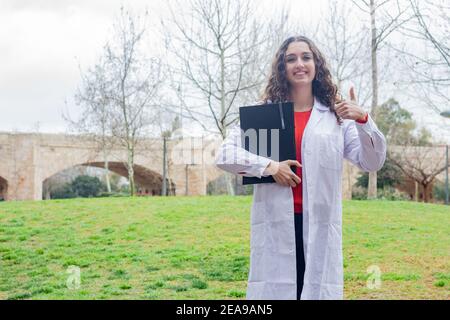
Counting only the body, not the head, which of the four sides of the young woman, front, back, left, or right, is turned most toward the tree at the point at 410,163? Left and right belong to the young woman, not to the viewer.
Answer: back

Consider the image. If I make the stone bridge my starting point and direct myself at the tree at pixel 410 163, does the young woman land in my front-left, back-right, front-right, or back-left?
front-right

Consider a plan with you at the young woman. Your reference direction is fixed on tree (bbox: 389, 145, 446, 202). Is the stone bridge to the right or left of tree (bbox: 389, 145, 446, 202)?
left

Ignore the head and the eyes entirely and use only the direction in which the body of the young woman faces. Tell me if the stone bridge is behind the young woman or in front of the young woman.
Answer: behind

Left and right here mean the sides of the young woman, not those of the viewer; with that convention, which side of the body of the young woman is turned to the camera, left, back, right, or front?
front

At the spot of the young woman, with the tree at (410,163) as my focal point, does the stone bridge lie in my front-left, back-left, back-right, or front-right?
front-left

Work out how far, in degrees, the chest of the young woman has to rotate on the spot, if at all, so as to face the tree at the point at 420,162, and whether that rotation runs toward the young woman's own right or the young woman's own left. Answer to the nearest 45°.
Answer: approximately 180°
